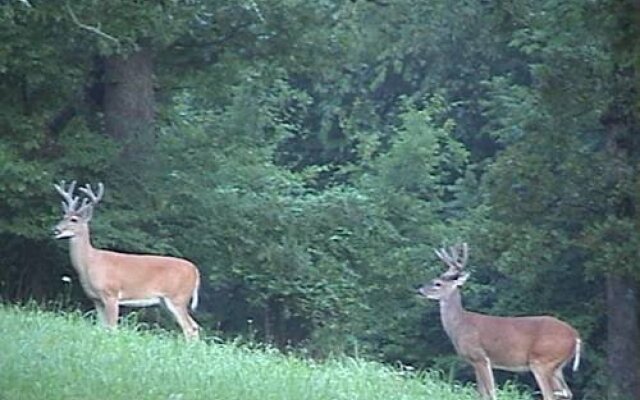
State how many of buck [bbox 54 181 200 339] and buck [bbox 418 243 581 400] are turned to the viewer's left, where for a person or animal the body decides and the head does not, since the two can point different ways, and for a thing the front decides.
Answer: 2

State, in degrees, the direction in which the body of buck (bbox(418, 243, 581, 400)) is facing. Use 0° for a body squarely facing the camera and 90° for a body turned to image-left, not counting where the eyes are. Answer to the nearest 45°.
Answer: approximately 90°

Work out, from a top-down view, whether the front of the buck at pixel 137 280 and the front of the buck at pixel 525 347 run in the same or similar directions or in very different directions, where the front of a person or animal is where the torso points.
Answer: same or similar directions

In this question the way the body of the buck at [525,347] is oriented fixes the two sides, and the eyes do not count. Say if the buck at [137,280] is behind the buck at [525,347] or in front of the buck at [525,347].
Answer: in front

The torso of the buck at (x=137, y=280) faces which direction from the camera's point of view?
to the viewer's left

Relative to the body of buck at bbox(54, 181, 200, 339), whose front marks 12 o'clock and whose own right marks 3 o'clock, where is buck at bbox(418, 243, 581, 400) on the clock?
buck at bbox(418, 243, 581, 400) is roughly at 7 o'clock from buck at bbox(54, 181, 200, 339).
